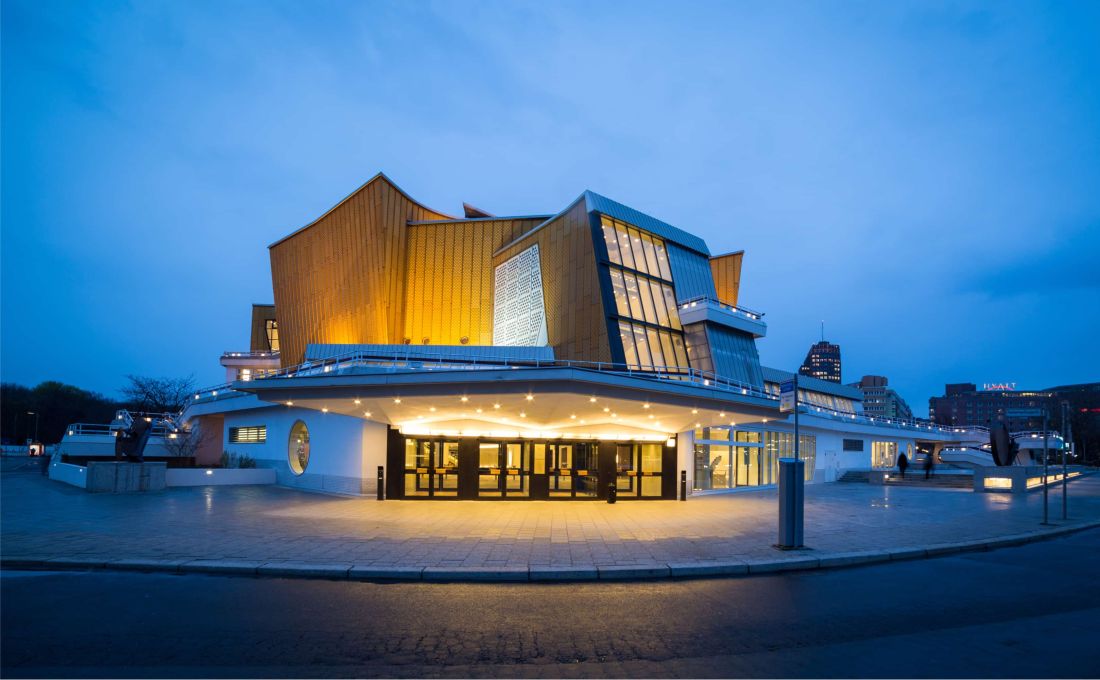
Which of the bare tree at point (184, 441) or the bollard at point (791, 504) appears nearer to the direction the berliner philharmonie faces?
the bollard

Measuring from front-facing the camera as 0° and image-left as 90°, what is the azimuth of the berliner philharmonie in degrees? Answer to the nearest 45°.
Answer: approximately 0°

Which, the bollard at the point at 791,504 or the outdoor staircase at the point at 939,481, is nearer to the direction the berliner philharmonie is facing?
the bollard

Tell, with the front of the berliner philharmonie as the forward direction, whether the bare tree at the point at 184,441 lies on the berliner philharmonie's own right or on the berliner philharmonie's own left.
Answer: on the berliner philharmonie's own right
